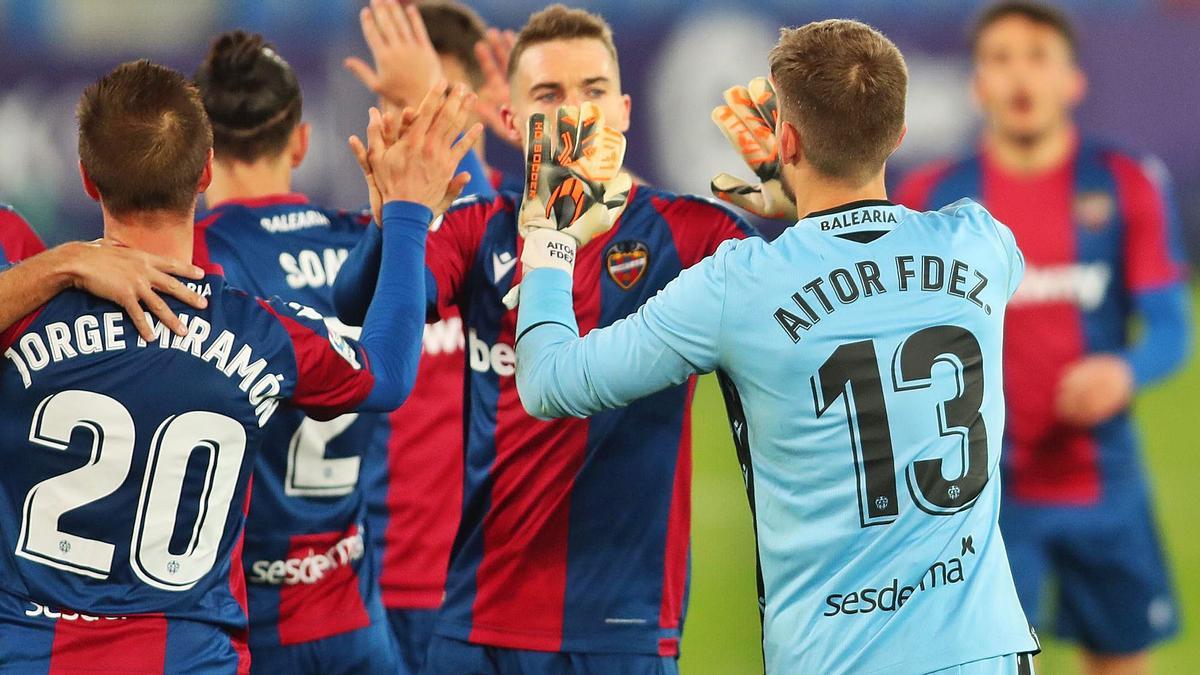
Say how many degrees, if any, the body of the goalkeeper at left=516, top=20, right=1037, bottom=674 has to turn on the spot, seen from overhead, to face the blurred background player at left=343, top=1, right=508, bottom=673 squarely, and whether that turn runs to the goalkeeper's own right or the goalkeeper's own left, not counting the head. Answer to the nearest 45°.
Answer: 0° — they already face them

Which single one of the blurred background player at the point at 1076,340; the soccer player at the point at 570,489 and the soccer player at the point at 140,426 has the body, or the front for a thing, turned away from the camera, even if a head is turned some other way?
the soccer player at the point at 140,426

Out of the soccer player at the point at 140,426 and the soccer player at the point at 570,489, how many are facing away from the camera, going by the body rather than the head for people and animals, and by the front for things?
1

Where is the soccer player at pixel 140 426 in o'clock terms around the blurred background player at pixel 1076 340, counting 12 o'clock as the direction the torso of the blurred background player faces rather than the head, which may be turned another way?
The soccer player is roughly at 1 o'clock from the blurred background player.

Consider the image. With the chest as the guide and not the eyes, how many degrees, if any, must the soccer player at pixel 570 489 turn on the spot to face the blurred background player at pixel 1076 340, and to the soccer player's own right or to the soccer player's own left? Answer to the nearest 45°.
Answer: approximately 135° to the soccer player's own left

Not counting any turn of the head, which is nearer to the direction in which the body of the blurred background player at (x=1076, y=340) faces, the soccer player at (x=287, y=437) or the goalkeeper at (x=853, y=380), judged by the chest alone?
the goalkeeper

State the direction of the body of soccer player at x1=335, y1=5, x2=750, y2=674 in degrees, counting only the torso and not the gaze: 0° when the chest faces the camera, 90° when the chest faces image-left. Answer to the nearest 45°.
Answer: approximately 0°

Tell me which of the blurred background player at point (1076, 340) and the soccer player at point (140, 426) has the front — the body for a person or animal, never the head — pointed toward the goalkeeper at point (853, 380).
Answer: the blurred background player

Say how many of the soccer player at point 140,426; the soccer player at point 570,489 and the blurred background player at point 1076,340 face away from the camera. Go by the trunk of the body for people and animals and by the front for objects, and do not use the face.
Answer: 1

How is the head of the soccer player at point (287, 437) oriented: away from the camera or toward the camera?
away from the camera

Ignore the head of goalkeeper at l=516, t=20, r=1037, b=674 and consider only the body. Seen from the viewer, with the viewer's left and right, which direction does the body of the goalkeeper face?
facing away from the viewer and to the left of the viewer

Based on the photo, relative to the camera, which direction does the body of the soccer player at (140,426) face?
away from the camera

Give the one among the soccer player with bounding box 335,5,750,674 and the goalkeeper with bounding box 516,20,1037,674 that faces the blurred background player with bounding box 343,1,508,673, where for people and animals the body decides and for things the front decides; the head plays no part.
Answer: the goalkeeper

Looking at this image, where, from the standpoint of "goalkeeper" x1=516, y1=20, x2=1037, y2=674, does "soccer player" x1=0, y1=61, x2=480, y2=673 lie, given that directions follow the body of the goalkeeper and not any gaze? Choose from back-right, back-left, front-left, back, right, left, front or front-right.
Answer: front-left
